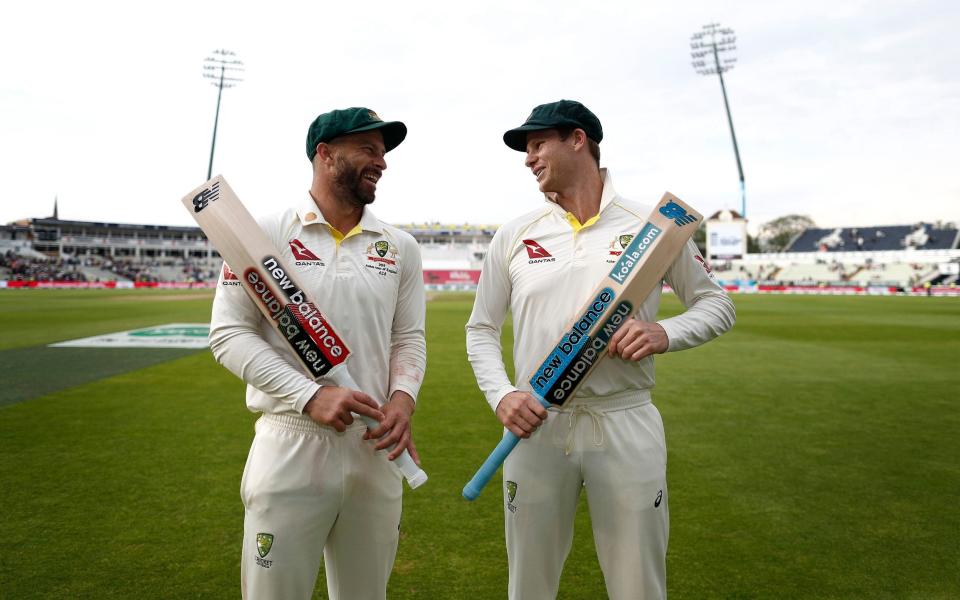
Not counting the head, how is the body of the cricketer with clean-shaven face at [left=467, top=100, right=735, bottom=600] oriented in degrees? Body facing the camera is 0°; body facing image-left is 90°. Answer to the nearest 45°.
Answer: approximately 0°
